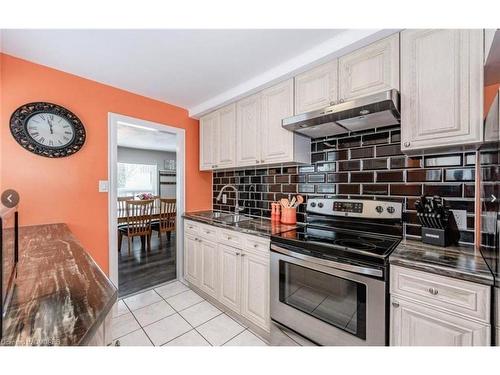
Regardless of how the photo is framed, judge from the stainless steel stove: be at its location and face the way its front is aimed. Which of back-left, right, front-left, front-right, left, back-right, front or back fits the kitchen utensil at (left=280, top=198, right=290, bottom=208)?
right

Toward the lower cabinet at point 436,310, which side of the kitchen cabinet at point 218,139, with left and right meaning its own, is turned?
left

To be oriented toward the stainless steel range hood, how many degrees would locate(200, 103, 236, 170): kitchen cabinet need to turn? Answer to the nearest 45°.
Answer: approximately 90° to its left

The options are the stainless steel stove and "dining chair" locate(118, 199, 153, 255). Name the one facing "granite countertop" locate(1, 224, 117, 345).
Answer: the stainless steel stove

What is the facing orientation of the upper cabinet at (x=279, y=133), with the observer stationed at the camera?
facing the viewer and to the left of the viewer

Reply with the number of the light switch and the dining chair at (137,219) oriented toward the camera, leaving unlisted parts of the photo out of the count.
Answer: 1

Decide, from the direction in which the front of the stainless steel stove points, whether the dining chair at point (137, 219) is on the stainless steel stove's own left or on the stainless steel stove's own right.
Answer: on the stainless steel stove's own right

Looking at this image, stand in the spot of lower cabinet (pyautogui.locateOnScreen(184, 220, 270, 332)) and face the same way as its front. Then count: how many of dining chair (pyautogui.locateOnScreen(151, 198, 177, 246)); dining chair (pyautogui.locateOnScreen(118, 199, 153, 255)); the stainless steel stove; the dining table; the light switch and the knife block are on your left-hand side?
2

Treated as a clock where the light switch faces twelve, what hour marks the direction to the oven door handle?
The oven door handle is roughly at 11 o'clock from the light switch.

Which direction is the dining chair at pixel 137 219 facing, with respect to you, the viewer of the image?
facing away from the viewer and to the left of the viewer

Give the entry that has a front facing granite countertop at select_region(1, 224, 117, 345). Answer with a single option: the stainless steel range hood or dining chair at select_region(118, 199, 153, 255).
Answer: the stainless steel range hood

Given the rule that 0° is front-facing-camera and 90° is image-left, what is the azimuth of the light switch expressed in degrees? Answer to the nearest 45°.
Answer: approximately 0°

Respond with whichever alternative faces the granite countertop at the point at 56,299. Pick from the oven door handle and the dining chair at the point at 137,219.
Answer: the oven door handle
